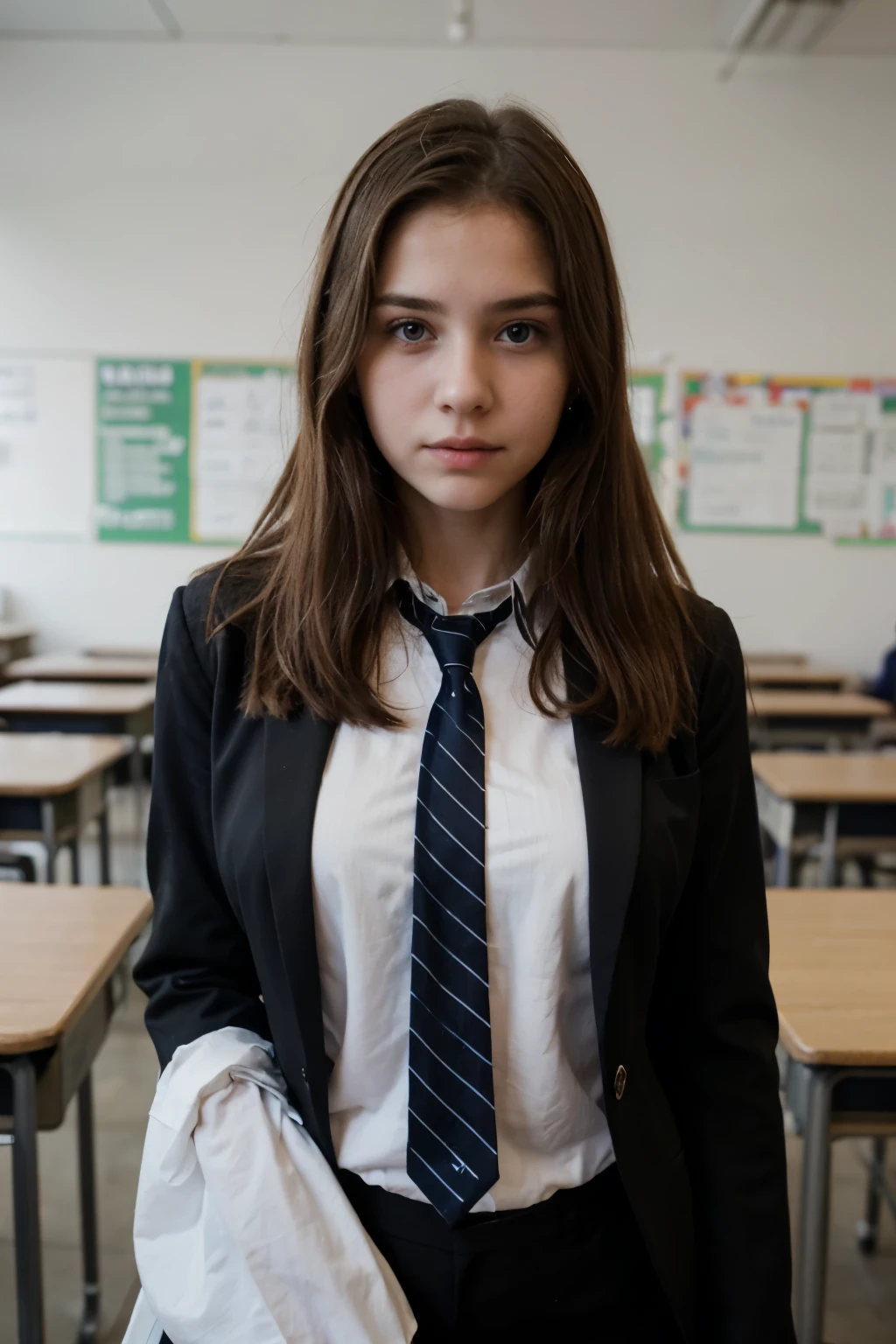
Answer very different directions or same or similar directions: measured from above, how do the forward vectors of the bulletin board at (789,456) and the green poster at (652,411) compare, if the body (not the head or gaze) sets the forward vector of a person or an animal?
same or similar directions

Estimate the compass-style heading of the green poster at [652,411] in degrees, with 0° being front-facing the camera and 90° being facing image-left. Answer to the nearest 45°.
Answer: approximately 0°

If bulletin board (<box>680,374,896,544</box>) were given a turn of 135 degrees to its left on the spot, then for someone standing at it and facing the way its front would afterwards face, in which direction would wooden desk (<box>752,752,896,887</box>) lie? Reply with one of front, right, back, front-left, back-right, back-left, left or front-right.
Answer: back-right

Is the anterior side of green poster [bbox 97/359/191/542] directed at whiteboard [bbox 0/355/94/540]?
no

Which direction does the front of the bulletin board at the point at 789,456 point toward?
toward the camera

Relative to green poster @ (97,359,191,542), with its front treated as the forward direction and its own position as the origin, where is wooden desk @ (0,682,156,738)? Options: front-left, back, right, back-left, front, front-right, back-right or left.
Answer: front

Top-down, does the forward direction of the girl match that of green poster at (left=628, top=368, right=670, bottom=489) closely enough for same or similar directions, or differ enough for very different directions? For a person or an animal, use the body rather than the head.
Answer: same or similar directions

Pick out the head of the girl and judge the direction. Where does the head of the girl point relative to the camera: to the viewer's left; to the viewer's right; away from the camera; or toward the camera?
toward the camera

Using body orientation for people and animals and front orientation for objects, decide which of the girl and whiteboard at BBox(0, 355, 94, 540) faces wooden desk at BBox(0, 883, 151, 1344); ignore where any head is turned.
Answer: the whiteboard

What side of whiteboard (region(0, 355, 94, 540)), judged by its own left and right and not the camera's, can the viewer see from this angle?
front

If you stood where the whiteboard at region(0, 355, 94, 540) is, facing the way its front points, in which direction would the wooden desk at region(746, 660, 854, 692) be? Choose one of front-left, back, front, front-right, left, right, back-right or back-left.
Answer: front-left
